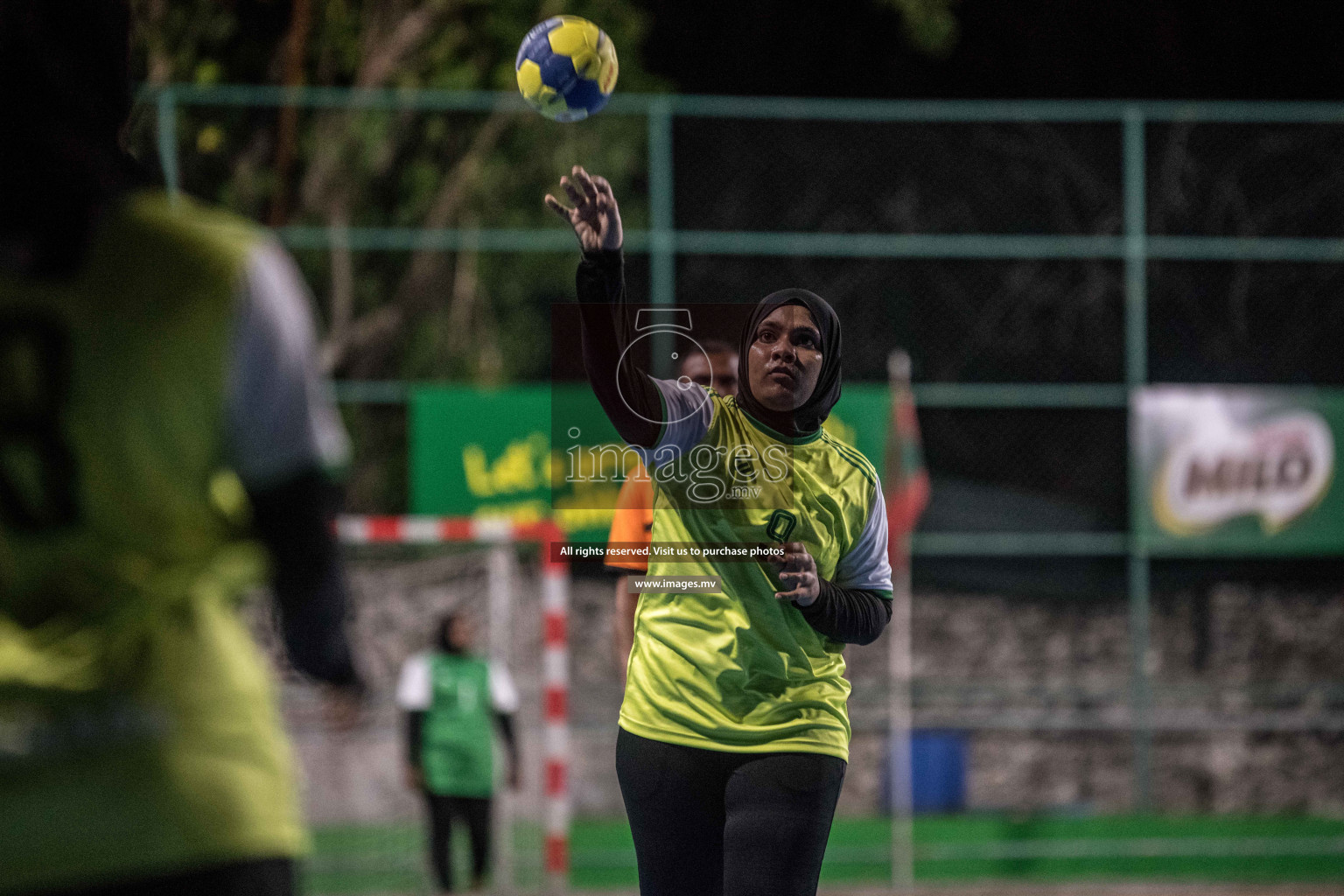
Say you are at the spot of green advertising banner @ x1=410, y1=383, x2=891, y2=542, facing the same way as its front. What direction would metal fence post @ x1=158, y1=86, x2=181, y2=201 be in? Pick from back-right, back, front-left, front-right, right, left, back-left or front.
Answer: right

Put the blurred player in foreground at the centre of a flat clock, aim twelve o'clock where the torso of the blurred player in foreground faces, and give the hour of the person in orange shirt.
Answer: The person in orange shirt is roughly at 1 o'clock from the blurred player in foreground.

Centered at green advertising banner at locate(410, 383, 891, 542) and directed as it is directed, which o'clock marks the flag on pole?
The flag on pole is roughly at 9 o'clock from the green advertising banner.

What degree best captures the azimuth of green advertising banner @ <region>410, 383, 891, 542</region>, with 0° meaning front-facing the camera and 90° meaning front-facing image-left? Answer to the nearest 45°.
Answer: approximately 0°

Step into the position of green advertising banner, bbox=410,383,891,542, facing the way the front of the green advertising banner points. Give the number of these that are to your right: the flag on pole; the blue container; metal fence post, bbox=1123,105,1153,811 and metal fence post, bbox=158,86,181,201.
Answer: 1

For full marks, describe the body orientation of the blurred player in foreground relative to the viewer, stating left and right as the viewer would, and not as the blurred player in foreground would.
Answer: facing away from the viewer

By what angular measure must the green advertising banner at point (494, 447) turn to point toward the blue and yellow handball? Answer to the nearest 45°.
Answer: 0° — it already faces it

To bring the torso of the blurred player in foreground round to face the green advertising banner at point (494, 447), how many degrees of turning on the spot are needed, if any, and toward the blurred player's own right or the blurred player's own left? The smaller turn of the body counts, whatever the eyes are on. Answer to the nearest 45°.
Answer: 0° — they already face it

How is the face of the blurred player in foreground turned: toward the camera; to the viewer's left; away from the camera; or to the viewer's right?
away from the camera

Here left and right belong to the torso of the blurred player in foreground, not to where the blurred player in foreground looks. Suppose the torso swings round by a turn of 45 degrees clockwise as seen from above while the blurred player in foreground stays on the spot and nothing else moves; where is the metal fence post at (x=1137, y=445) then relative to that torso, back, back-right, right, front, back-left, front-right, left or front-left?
front

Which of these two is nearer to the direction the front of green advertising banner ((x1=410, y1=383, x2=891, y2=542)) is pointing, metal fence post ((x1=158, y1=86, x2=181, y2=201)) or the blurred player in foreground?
the blurred player in foreground

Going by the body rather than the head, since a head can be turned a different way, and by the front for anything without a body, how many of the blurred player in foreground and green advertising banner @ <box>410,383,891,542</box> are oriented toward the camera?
1

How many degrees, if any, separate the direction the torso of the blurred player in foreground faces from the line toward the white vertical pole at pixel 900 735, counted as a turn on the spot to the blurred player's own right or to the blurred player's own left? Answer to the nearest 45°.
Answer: approximately 45° to the blurred player's own right

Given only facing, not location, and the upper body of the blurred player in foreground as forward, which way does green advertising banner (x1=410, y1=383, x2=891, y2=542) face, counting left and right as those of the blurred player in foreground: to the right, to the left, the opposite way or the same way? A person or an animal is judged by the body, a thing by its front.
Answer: the opposite way

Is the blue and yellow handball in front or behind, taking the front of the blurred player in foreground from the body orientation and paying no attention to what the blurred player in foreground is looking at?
in front

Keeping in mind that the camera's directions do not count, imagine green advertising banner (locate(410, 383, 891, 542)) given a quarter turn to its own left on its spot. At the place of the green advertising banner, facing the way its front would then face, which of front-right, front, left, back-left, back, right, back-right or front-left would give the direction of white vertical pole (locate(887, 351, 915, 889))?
front
